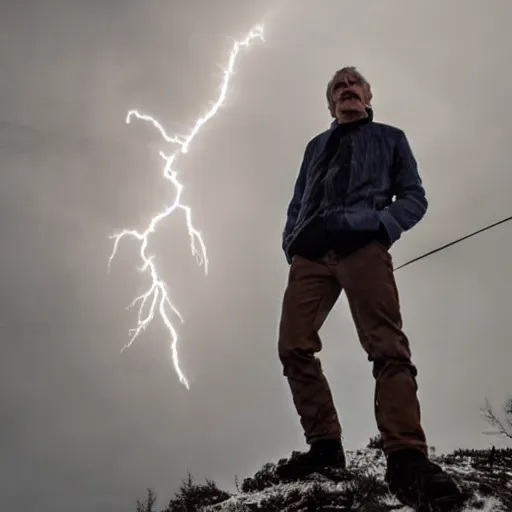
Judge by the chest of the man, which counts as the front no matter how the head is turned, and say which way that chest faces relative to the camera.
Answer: toward the camera
